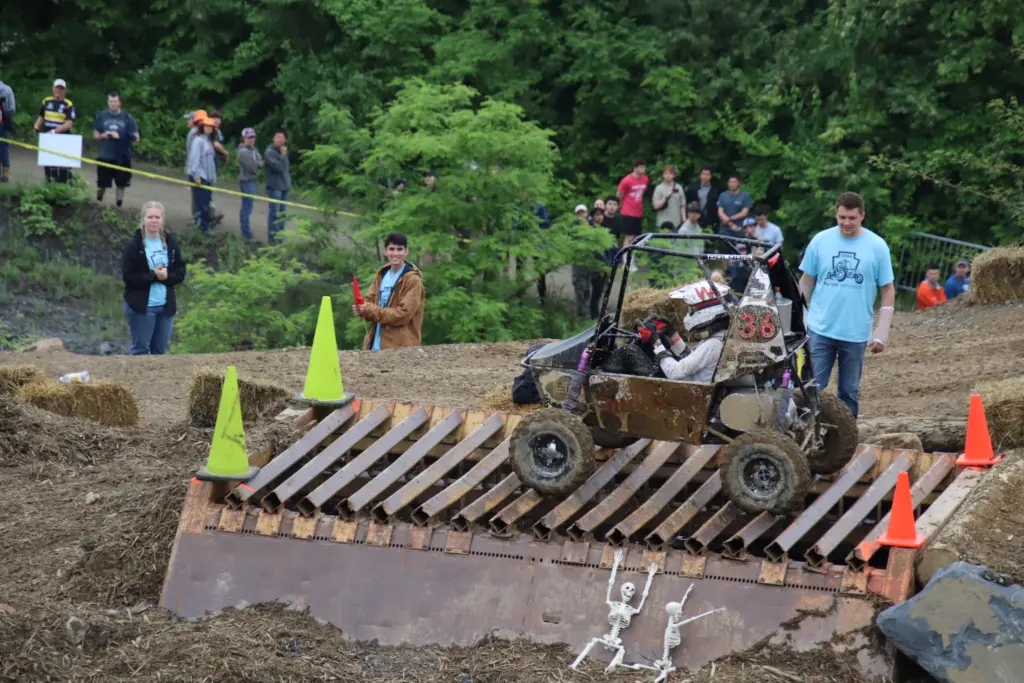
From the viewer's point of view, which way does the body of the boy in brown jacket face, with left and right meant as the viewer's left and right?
facing the viewer and to the left of the viewer

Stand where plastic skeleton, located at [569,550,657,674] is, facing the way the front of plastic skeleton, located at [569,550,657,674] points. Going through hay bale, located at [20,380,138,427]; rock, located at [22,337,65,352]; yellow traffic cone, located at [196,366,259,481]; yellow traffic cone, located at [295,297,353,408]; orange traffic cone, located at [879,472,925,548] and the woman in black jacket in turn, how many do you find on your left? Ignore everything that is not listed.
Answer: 1

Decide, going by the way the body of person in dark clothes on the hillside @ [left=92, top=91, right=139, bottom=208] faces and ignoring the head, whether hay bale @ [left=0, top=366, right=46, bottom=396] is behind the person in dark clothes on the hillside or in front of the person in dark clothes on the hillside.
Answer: in front

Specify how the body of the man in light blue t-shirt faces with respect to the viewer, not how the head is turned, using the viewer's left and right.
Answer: facing the viewer

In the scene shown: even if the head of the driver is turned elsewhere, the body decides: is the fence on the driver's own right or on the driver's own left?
on the driver's own right

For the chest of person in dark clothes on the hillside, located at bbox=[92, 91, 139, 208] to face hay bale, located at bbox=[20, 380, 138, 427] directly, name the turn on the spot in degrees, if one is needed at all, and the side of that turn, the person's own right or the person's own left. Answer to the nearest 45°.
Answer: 0° — they already face it

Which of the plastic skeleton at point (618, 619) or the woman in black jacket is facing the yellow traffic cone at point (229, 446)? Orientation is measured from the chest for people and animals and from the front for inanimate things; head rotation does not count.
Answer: the woman in black jacket

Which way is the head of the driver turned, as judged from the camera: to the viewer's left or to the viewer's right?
to the viewer's left

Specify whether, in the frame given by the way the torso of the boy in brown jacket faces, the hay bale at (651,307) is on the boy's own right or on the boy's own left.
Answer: on the boy's own left

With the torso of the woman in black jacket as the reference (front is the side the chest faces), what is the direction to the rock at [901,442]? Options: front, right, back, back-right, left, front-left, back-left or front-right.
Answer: front-left

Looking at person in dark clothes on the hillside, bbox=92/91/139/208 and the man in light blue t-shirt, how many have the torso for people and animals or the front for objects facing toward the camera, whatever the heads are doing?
2

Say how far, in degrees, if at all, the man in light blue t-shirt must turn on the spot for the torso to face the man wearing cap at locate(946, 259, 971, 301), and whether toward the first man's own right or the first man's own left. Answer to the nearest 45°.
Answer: approximately 180°

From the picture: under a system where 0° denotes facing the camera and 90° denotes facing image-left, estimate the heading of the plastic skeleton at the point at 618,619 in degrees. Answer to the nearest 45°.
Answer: approximately 0°

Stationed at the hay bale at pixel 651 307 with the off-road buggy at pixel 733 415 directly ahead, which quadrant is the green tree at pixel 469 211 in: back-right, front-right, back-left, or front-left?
back-right

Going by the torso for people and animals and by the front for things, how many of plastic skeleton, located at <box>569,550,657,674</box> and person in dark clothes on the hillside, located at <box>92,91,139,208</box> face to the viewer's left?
0
